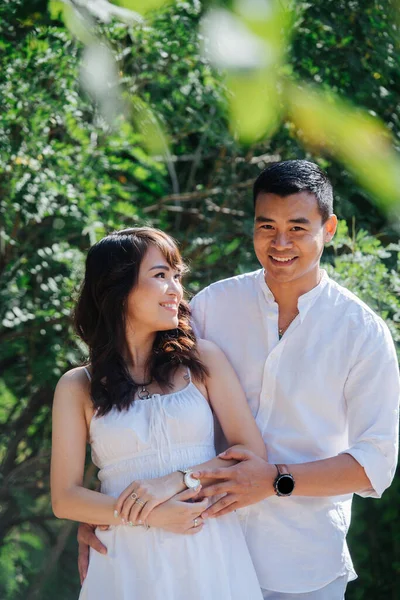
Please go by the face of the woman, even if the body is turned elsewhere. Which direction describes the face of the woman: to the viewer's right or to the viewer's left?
to the viewer's right

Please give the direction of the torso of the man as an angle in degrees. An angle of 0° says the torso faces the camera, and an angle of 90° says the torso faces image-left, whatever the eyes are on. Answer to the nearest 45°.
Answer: approximately 45°

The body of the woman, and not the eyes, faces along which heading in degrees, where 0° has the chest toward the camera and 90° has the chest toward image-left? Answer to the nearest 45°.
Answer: approximately 0°
